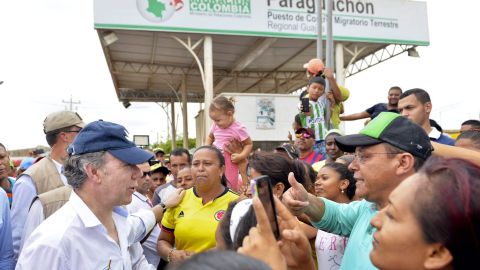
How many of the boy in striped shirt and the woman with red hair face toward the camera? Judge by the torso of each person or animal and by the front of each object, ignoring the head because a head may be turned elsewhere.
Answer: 1

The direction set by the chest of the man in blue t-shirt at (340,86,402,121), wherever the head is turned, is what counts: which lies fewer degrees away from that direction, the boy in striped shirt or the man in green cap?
the man in green cap

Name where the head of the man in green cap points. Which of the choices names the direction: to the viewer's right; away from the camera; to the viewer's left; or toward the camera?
to the viewer's left

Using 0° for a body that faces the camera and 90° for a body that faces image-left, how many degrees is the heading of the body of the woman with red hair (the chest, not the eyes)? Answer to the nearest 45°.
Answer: approximately 90°
